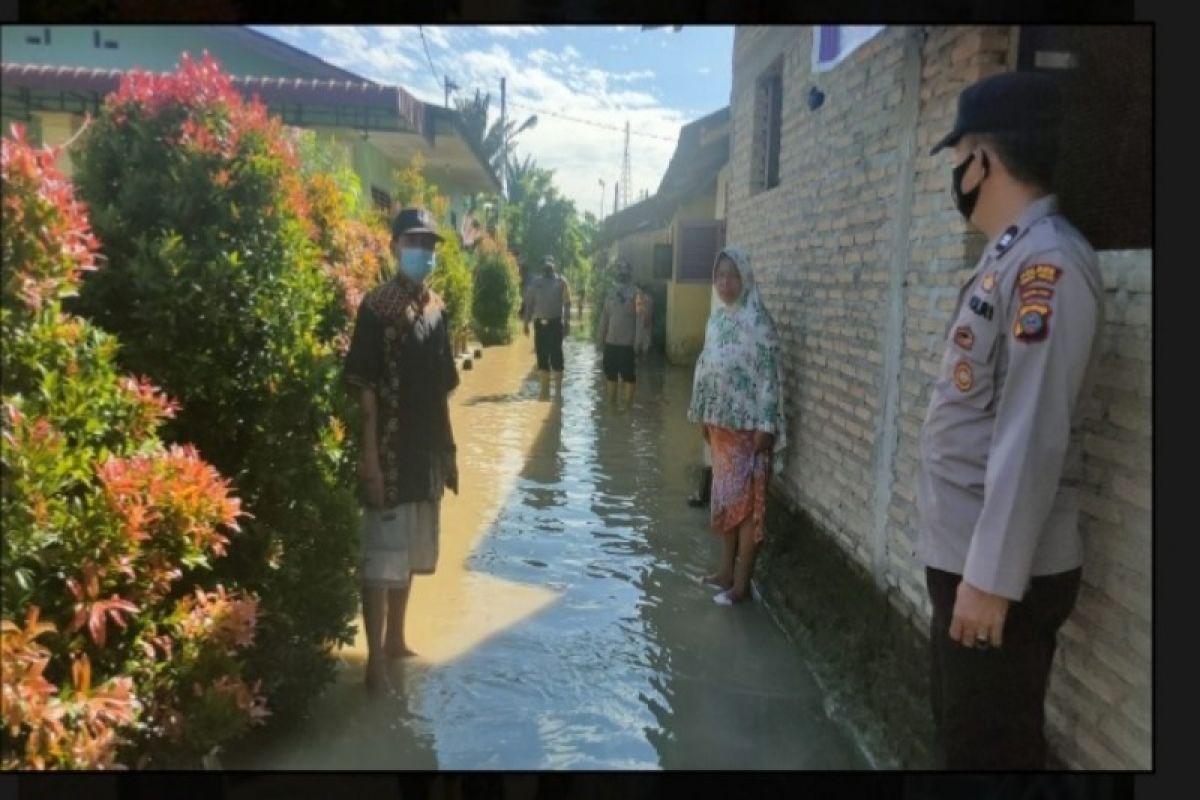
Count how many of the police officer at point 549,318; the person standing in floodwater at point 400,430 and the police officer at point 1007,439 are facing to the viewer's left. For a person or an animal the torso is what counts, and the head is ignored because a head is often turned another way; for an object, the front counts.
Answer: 1

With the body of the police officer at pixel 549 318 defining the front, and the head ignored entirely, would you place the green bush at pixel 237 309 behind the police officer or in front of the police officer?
in front

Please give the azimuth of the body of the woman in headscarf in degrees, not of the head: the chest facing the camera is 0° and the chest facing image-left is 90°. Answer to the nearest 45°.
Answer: approximately 45°

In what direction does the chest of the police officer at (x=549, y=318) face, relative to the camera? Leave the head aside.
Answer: toward the camera

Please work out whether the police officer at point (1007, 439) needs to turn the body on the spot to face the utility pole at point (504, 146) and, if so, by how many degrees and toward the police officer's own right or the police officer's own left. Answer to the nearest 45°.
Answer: approximately 45° to the police officer's own right

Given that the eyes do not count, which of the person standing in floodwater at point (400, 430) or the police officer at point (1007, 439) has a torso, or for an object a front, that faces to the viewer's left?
the police officer

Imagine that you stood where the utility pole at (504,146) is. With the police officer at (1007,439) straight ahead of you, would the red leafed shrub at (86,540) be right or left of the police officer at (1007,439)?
right

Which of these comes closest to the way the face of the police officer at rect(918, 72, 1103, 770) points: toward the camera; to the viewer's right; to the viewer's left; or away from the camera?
to the viewer's left

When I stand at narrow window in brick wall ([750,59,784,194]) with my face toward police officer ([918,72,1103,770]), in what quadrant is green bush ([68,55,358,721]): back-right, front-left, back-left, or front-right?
front-right

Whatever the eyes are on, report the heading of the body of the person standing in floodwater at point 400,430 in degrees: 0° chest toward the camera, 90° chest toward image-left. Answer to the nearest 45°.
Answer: approximately 315°

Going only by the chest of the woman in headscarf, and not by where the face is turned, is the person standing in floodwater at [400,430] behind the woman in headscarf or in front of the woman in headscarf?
in front

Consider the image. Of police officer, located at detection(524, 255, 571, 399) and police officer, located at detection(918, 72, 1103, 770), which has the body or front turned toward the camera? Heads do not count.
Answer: police officer, located at detection(524, 255, 571, 399)

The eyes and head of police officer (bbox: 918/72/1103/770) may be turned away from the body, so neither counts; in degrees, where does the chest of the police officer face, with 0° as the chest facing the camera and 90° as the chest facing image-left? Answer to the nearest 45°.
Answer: approximately 90°
